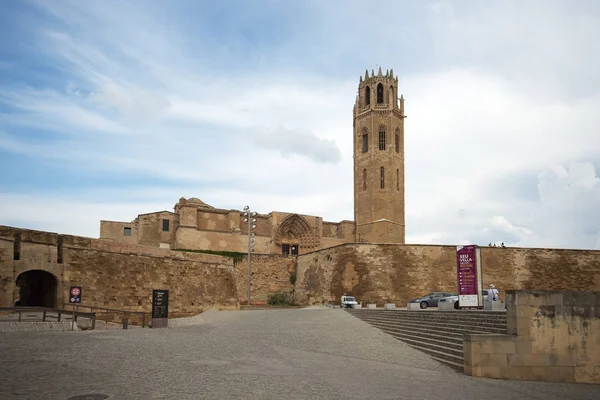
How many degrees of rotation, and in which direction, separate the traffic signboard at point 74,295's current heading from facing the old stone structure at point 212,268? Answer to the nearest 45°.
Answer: approximately 135° to its left

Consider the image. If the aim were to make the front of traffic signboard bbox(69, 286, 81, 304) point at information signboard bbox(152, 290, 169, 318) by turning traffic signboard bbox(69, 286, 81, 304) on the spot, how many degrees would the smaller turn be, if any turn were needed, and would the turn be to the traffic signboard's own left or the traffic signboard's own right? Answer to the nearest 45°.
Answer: approximately 90° to the traffic signboard's own left

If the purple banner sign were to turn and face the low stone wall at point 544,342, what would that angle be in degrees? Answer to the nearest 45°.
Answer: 0° — it already faces it

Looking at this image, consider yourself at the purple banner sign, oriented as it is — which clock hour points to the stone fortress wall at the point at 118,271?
The stone fortress wall is roughly at 3 o'clock from the purple banner sign.

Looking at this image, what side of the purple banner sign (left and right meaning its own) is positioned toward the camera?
front

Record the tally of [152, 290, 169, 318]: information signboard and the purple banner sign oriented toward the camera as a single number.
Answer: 2

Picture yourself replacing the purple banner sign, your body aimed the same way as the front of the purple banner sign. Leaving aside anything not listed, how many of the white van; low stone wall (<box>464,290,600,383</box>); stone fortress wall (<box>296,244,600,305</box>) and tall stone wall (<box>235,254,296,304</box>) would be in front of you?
1

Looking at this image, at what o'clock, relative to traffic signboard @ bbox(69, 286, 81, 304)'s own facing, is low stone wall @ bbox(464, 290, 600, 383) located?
The low stone wall is roughly at 11 o'clock from the traffic signboard.

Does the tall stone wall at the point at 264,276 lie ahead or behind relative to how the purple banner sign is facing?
behind

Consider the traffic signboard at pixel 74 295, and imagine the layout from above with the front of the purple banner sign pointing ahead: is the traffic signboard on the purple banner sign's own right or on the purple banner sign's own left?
on the purple banner sign's own right

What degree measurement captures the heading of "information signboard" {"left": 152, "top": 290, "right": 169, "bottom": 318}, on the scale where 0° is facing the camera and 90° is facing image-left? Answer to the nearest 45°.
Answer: approximately 0°
